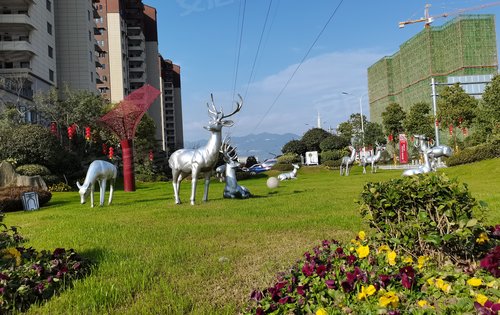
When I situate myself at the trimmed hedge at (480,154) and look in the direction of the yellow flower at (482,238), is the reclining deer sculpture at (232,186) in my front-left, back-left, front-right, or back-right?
front-right

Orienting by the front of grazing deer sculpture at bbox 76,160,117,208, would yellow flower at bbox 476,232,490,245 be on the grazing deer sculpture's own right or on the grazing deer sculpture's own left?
on the grazing deer sculpture's own left

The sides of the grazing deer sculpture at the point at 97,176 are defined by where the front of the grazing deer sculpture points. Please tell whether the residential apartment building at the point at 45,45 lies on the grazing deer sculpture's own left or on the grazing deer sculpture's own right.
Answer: on the grazing deer sculpture's own right

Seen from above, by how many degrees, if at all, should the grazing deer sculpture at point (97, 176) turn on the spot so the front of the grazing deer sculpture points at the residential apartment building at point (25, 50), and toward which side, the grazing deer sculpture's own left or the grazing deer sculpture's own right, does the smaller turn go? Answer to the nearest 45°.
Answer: approximately 135° to the grazing deer sculpture's own right

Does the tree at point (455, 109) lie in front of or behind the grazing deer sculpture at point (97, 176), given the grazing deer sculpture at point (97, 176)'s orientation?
behind

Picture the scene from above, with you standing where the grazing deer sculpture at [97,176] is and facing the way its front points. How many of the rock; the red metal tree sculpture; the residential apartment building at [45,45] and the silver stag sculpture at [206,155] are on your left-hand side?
1

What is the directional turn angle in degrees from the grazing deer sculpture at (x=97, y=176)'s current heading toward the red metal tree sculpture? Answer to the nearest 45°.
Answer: approximately 135° to its right

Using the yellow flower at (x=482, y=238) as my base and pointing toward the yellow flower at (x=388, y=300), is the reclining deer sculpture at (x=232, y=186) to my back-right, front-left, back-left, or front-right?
back-right

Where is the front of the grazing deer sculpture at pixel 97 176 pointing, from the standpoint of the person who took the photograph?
facing the viewer and to the left of the viewer

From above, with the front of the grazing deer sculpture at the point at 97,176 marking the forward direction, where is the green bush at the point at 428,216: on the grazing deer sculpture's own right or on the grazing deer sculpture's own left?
on the grazing deer sculpture's own left
